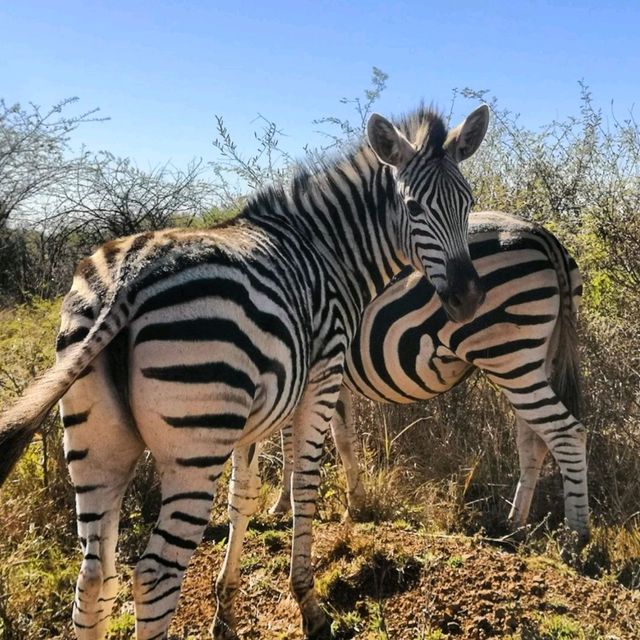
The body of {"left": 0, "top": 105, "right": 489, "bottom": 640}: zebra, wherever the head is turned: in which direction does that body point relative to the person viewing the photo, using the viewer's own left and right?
facing away from the viewer and to the right of the viewer
